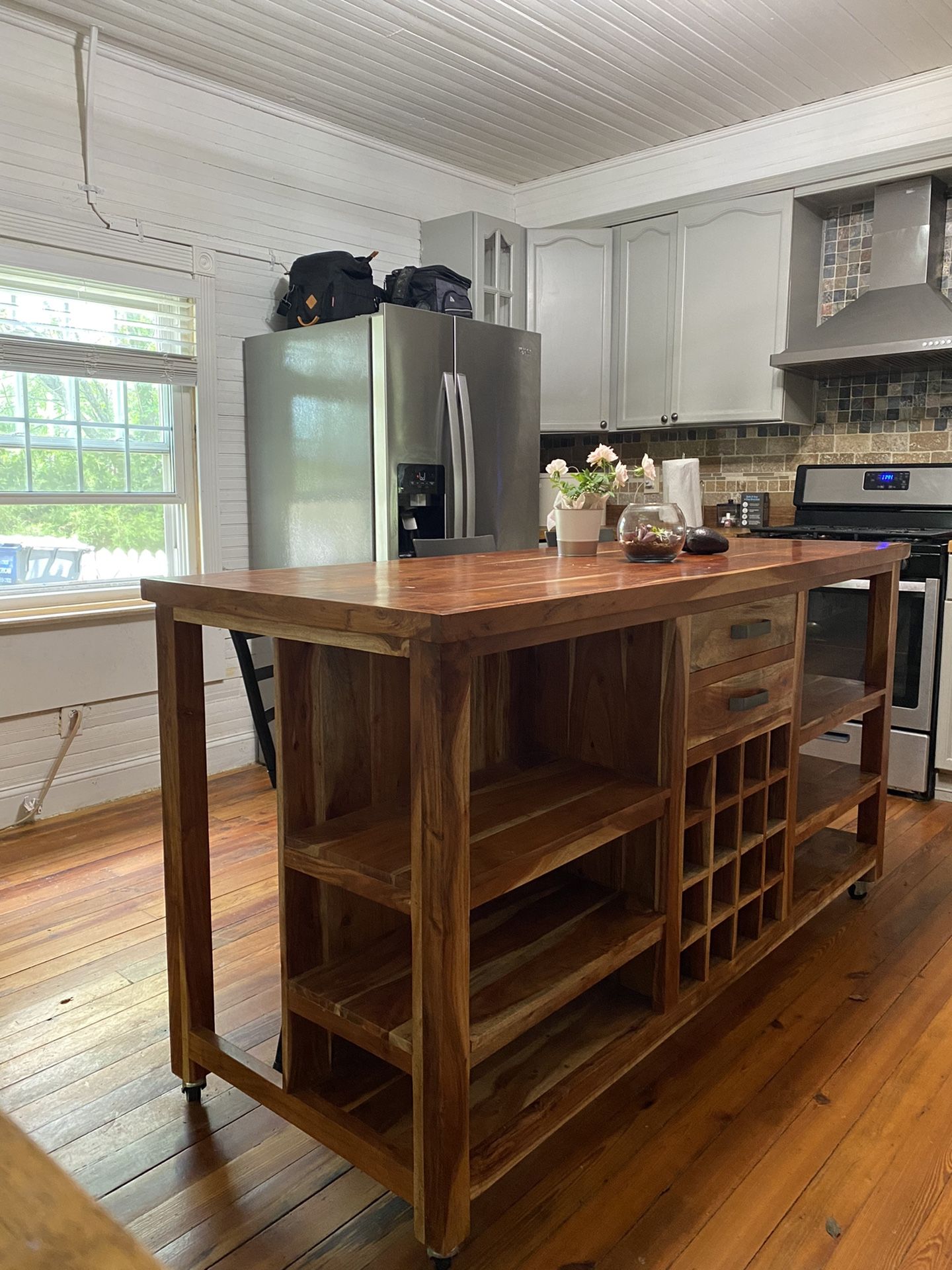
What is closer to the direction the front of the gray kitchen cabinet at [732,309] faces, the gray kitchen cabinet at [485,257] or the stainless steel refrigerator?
the stainless steel refrigerator

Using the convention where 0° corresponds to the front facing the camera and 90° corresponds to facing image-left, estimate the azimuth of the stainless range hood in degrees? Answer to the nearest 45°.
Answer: approximately 45°

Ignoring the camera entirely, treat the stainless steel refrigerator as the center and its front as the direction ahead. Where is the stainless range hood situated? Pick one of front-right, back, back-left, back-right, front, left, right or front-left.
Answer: front-left

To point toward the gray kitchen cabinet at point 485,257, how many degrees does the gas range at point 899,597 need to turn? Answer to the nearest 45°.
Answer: approximately 45° to its right

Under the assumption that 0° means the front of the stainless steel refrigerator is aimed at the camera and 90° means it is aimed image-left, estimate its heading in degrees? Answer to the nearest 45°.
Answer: approximately 315°

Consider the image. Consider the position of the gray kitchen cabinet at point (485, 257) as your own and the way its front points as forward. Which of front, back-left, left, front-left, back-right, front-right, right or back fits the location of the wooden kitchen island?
front-right

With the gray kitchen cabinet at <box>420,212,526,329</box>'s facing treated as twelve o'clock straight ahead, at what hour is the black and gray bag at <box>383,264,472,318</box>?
The black and gray bag is roughly at 2 o'clock from the gray kitchen cabinet.
